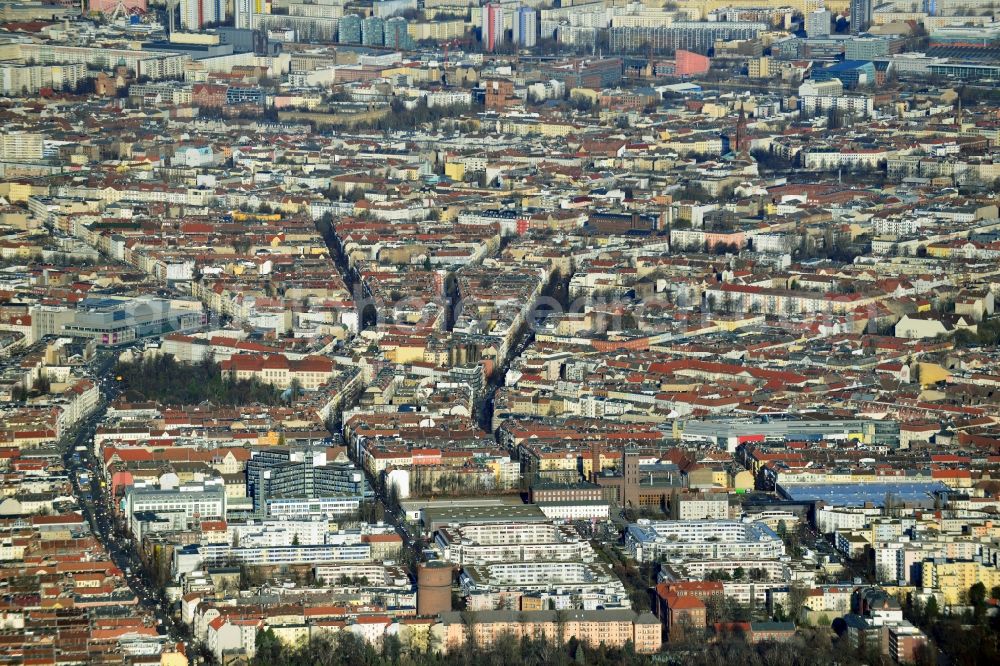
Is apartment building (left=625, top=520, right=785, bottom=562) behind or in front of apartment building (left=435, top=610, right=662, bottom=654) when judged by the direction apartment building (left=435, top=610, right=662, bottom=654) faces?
behind

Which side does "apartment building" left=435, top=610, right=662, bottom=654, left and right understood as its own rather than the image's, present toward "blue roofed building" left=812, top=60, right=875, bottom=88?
back

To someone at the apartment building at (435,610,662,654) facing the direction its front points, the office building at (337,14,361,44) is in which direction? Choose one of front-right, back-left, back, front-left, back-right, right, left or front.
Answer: back

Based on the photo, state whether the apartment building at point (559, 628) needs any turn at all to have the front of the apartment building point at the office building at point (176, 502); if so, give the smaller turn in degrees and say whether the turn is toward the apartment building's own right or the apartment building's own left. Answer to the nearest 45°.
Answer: approximately 135° to the apartment building's own right

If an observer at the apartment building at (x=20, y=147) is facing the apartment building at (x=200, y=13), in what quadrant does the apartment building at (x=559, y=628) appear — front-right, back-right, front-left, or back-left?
back-right

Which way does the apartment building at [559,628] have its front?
toward the camera

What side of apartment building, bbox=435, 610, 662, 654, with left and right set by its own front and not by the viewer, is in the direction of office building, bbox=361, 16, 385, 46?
back

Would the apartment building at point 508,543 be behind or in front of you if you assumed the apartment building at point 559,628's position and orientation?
behind

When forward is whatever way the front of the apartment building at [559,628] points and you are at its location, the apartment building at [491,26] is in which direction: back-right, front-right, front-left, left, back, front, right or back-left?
back

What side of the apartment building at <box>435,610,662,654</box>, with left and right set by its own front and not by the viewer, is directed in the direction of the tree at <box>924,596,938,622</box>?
left

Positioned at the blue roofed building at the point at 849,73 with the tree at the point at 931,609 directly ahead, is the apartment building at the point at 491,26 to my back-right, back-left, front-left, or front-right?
back-right

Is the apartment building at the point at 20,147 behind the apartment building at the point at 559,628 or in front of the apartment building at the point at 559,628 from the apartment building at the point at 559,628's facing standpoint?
behind

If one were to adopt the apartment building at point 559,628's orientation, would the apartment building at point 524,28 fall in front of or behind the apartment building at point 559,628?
behind

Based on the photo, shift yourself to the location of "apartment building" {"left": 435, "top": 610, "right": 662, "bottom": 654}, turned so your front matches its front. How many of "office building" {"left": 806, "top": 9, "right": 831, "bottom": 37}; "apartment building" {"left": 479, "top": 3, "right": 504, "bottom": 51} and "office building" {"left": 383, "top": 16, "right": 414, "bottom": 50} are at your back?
3

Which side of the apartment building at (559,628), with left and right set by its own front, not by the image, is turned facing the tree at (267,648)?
right

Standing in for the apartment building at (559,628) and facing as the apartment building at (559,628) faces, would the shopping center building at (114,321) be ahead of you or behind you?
behind
